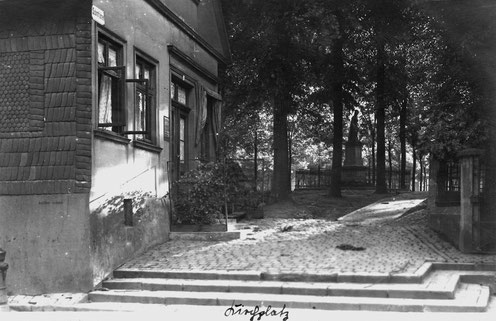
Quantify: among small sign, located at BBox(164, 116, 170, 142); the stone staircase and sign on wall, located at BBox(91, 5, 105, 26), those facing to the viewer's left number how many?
0

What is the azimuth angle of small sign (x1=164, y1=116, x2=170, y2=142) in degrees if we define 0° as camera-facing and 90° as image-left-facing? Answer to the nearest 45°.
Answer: approximately 315°

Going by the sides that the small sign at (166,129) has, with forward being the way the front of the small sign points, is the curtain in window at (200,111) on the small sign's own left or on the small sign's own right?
on the small sign's own left

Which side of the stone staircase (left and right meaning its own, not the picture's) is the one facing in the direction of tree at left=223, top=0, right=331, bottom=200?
back

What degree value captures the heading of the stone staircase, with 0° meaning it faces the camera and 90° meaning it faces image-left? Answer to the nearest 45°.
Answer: approximately 0°

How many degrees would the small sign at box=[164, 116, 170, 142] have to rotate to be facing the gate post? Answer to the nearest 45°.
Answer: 0° — it already faces it

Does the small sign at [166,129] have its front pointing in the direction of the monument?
no

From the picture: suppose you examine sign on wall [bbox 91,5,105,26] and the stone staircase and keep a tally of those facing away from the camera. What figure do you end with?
0

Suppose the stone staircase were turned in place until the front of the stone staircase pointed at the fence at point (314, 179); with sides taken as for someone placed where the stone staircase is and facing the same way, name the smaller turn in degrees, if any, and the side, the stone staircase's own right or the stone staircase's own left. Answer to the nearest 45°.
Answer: approximately 180°

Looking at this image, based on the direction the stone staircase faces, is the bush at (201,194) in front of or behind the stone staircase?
behind

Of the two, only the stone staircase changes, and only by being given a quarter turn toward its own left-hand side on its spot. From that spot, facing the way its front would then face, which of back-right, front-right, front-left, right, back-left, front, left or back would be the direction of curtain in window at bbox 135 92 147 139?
back-left

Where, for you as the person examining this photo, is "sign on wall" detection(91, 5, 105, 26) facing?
facing the viewer and to the right of the viewer
